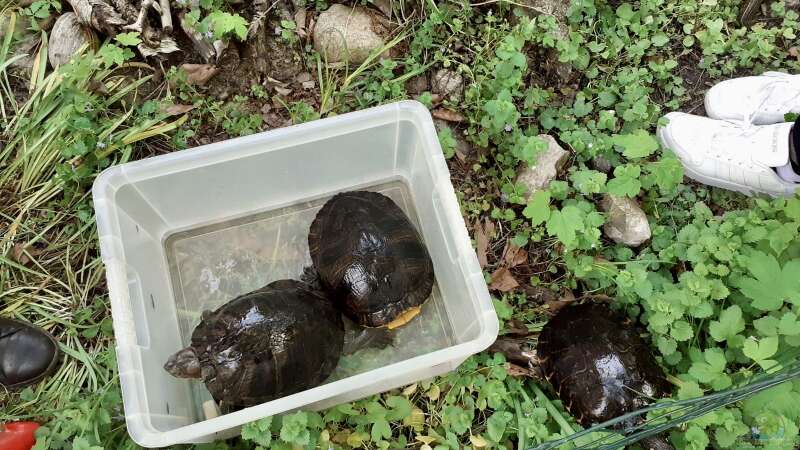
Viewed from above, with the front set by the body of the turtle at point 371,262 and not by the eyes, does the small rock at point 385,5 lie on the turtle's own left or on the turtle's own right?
on the turtle's own left

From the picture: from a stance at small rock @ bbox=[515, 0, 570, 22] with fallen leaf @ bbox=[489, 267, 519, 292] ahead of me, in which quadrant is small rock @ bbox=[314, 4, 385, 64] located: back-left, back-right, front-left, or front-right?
front-right

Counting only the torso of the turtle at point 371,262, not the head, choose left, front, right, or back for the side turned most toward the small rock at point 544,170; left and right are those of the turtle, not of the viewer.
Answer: left

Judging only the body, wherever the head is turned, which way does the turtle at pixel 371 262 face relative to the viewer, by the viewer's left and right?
facing the viewer and to the right of the viewer

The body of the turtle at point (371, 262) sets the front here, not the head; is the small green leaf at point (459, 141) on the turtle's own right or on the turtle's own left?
on the turtle's own left

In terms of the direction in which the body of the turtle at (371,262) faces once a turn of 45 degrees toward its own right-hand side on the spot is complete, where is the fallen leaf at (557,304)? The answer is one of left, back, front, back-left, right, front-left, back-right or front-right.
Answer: left

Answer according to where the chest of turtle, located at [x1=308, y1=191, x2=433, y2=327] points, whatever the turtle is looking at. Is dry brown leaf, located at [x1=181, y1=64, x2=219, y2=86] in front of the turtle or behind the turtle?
behind

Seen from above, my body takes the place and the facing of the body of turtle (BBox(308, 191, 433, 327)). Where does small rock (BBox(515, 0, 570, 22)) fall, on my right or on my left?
on my left

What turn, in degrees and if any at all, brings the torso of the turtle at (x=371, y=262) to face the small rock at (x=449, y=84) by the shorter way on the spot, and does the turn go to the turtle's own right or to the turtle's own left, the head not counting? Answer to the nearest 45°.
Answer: approximately 135° to the turtle's own left

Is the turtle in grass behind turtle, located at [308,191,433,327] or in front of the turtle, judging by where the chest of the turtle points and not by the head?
in front

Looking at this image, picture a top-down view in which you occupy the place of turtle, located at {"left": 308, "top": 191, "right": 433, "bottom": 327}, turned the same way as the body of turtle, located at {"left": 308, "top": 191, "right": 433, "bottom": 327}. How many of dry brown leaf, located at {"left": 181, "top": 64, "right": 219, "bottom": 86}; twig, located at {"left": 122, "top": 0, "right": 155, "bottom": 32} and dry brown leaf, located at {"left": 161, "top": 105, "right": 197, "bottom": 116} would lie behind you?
3
